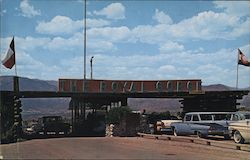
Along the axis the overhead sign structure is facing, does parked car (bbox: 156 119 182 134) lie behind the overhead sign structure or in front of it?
in front

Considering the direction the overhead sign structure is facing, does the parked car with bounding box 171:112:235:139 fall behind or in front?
in front

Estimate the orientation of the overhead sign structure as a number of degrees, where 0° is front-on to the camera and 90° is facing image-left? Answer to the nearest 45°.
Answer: approximately 0°

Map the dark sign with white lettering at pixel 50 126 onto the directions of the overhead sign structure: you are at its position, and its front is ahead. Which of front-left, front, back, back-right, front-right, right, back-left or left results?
right
